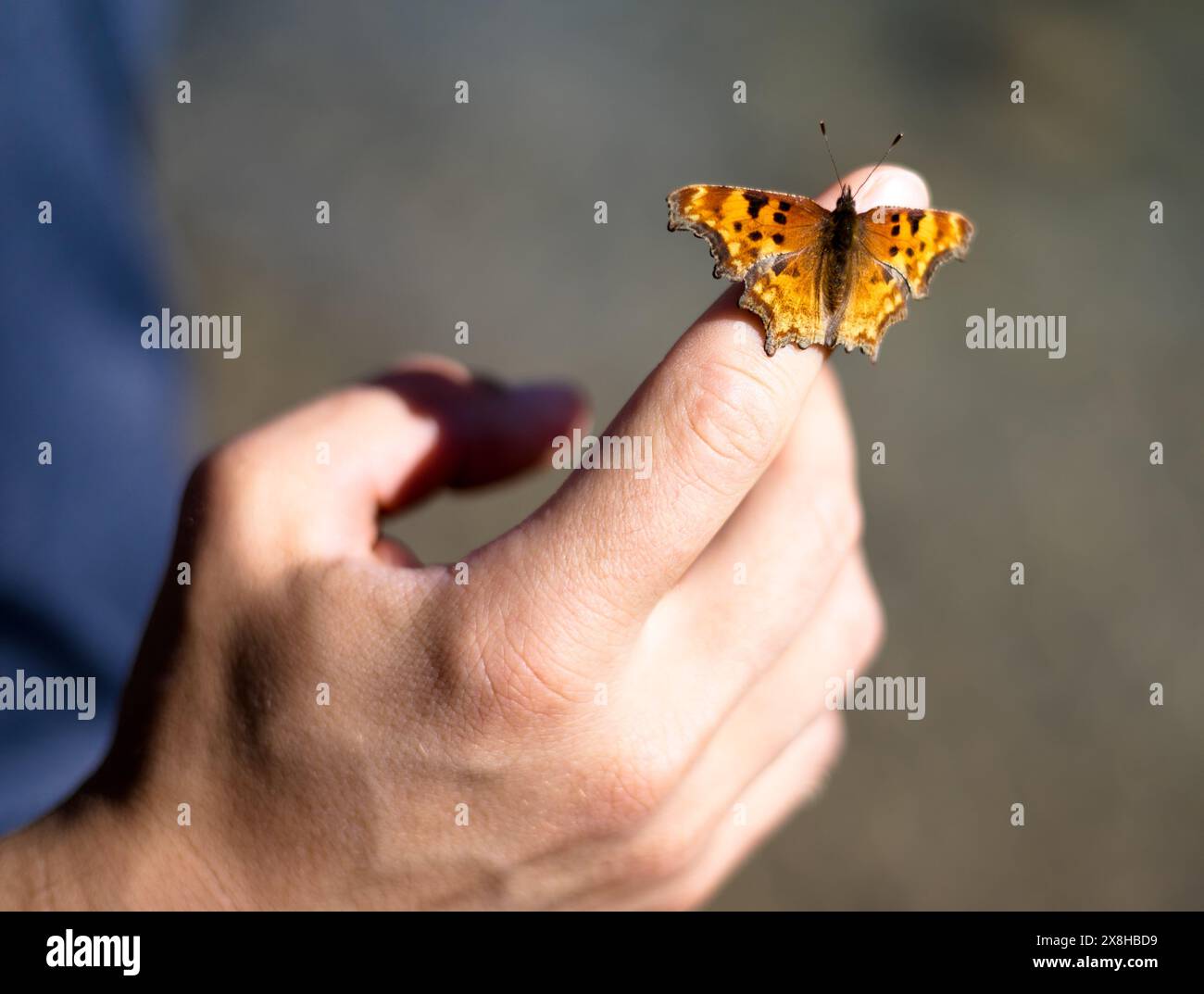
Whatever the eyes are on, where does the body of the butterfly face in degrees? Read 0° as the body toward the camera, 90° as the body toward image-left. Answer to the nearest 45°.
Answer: approximately 180°
